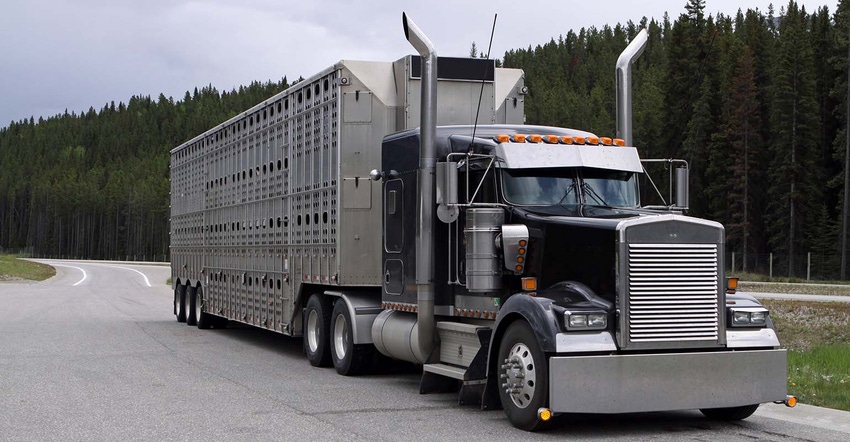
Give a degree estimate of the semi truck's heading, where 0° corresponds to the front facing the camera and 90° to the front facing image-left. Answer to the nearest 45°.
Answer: approximately 315°
